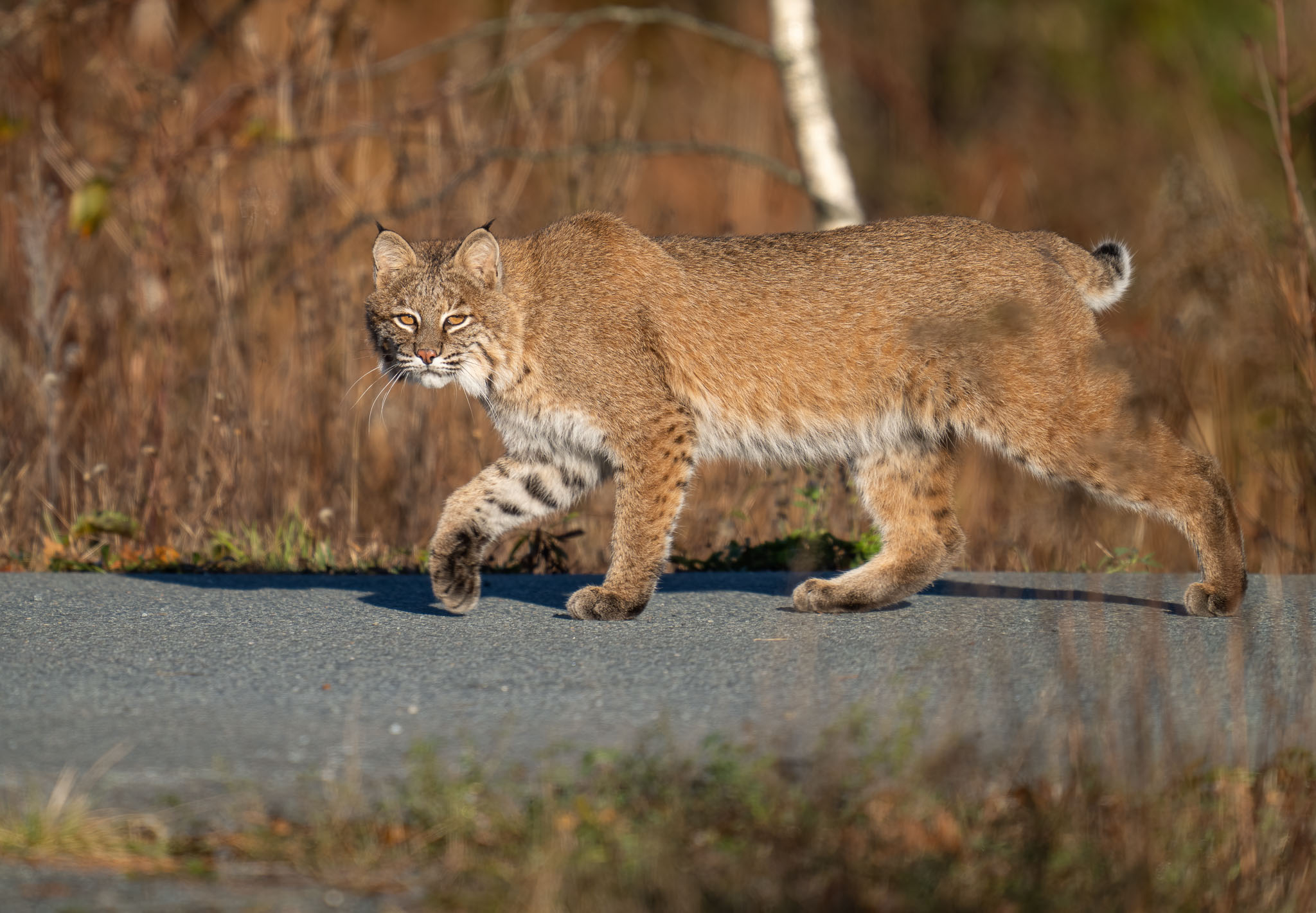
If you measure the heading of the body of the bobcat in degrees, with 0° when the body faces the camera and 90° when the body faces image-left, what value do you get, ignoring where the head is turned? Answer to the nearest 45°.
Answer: approximately 90°

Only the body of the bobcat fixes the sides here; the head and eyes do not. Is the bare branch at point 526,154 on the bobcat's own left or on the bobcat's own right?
on the bobcat's own right

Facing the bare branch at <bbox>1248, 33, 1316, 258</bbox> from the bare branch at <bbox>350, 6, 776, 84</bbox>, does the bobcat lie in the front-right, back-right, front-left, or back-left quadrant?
front-right

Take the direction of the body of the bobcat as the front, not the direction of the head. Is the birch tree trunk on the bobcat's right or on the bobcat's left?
on the bobcat's right

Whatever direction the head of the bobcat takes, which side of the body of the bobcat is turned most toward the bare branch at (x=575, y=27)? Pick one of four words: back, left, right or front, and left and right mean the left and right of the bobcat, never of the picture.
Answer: right
